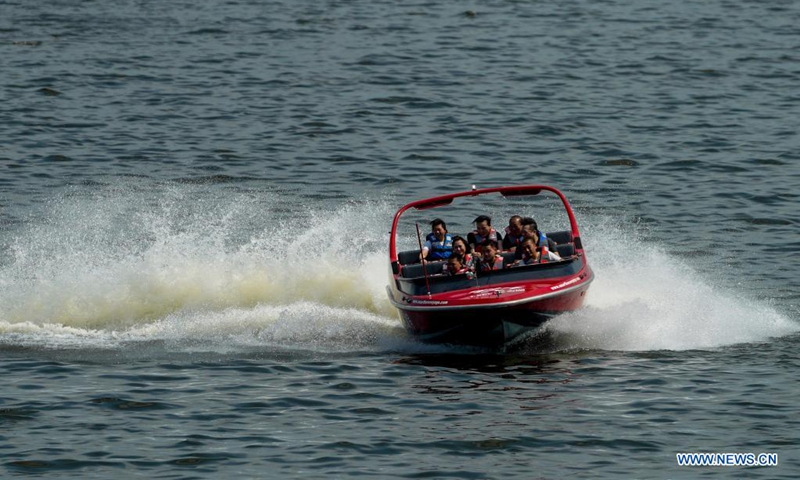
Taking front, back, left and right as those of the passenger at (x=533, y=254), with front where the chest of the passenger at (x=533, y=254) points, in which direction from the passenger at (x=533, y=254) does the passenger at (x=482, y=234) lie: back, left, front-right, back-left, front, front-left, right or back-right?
back-right

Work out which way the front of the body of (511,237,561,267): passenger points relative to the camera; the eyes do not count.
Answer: toward the camera

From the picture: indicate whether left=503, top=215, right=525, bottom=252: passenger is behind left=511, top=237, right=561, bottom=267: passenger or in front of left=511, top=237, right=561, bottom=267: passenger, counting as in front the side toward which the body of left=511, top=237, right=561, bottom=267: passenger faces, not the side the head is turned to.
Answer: behind

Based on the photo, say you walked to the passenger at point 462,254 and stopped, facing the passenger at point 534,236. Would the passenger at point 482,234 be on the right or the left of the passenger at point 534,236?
left

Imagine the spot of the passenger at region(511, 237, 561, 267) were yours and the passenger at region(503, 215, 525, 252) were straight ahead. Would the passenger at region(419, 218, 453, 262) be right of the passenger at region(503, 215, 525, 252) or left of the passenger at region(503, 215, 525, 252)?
left
